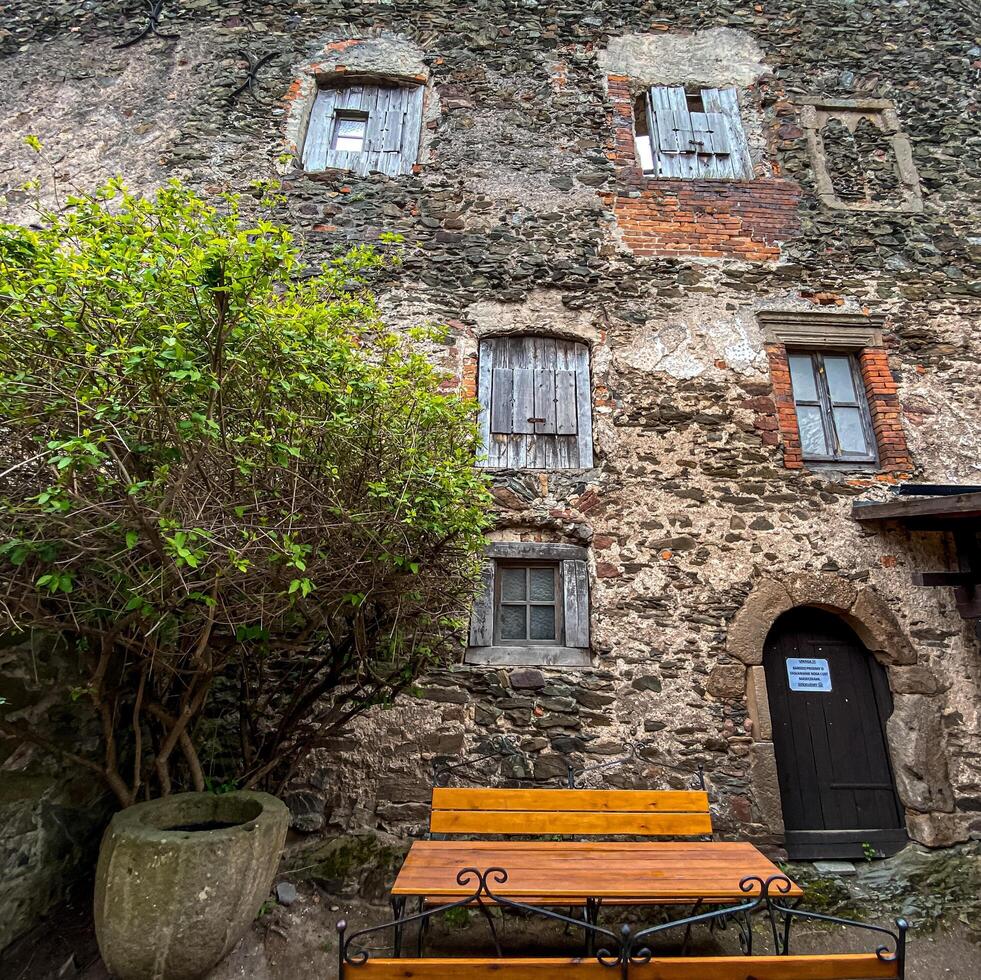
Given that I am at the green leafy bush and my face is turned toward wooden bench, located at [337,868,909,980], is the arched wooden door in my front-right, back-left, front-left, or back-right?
front-left

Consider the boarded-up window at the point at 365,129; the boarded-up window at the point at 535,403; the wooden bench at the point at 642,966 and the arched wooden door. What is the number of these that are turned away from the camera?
1

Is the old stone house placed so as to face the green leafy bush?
no

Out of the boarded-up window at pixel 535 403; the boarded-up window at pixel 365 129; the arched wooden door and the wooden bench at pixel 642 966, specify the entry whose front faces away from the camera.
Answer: the wooden bench

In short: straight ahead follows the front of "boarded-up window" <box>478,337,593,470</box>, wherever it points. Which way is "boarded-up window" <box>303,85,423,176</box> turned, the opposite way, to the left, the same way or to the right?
the same way

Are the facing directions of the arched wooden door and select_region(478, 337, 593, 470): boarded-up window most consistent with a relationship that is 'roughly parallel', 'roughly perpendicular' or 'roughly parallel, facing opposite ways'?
roughly parallel

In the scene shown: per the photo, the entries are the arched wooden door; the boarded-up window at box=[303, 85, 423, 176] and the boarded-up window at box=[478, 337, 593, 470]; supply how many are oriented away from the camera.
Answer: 0

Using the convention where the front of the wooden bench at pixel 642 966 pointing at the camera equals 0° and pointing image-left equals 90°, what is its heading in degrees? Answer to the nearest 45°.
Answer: approximately 180°

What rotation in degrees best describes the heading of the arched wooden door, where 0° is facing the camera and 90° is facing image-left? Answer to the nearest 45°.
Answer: approximately 0°

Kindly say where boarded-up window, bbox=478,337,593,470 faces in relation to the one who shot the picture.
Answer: facing the viewer

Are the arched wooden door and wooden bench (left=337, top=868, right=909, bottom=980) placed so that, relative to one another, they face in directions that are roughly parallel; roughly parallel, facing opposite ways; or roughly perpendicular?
roughly parallel, facing opposite ways

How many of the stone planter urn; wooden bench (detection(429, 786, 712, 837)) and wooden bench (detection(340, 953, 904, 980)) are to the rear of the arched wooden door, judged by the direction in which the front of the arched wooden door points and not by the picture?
0
